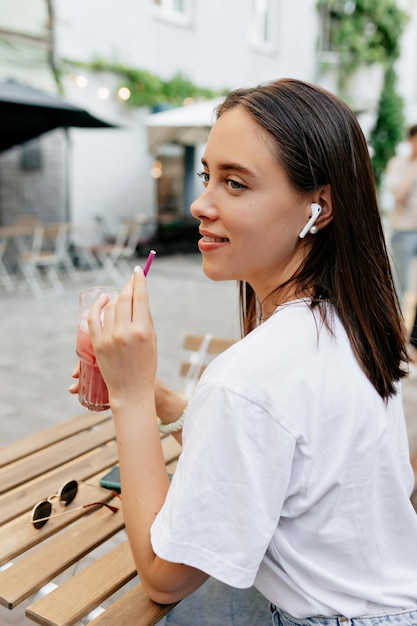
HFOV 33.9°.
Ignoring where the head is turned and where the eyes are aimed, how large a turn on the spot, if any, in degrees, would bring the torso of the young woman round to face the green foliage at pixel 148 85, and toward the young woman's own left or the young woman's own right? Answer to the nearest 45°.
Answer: approximately 45° to the young woman's own right

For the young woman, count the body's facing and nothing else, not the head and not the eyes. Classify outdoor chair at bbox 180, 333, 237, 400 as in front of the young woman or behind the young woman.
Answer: in front

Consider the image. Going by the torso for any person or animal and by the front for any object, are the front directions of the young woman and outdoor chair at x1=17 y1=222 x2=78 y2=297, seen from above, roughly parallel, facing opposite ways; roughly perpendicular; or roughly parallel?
roughly perpendicular

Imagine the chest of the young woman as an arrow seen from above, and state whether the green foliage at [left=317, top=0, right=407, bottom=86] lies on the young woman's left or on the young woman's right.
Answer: on the young woman's right

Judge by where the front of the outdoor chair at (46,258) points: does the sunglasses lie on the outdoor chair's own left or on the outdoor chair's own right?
on the outdoor chair's own left

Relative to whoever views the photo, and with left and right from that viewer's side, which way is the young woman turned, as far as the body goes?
facing away from the viewer and to the left of the viewer

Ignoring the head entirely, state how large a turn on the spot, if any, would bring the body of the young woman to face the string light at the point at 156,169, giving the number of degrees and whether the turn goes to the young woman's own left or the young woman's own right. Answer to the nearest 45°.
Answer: approximately 45° to the young woman's own right

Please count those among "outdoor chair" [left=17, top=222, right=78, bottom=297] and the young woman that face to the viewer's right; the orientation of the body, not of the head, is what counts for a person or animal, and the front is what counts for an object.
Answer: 0

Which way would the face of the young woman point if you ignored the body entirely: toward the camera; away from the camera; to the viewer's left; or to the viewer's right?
to the viewer's left

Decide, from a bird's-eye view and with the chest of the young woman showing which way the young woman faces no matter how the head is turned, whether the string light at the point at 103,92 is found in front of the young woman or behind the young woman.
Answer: in front

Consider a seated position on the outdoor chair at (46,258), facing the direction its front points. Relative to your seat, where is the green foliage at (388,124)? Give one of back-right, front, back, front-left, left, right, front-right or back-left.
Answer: back

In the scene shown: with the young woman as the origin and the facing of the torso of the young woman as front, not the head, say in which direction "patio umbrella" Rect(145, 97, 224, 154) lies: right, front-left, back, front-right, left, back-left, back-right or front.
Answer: front-right
